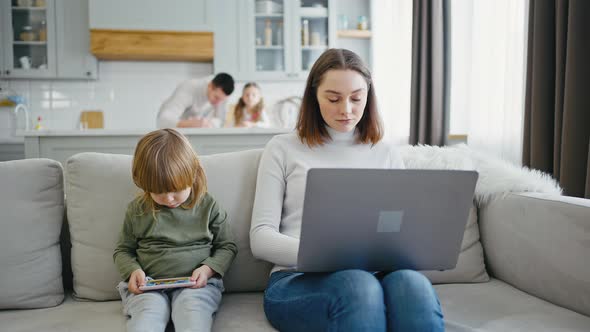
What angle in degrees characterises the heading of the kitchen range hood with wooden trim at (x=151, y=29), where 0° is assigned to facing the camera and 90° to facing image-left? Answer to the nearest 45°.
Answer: approximately 0°

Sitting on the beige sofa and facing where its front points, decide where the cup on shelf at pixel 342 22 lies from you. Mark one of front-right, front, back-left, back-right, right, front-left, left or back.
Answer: back

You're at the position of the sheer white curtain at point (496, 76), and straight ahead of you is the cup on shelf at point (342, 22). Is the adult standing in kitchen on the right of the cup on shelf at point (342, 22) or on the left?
left

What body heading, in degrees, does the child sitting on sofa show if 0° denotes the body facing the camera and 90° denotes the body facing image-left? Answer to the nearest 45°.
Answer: approximately 0°

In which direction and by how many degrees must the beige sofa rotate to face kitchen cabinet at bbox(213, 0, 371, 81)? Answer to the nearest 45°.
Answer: approximately 180°

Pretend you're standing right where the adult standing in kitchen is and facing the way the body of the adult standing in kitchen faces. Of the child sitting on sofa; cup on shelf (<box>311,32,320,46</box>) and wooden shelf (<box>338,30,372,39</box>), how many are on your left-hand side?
2

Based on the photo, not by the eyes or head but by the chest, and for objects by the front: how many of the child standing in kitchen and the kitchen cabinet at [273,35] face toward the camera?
2
